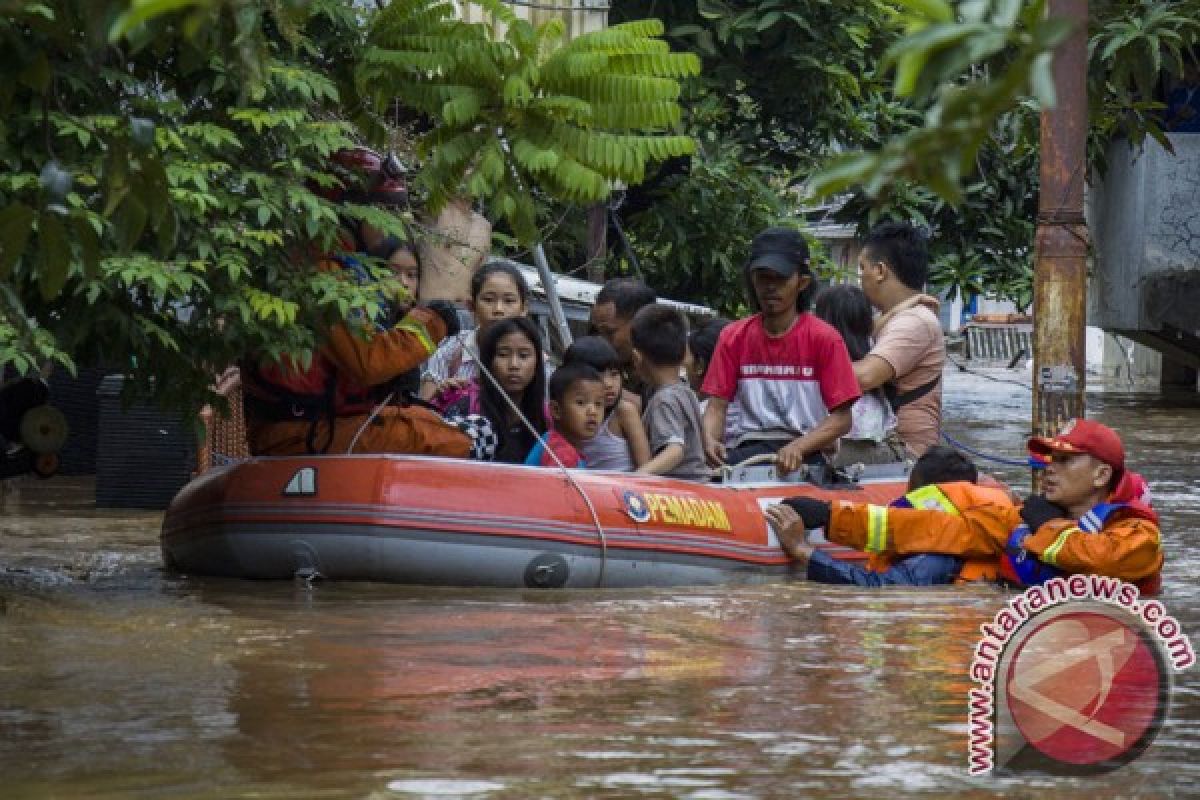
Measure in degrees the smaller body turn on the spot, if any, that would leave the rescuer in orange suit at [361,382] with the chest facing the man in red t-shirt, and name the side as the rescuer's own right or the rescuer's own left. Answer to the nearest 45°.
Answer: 0° — they already face them

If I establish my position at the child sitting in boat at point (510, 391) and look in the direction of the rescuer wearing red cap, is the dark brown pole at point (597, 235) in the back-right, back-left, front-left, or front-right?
back-left

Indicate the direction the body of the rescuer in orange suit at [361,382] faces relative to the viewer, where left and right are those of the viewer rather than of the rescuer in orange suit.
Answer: facing to the right of the viewer

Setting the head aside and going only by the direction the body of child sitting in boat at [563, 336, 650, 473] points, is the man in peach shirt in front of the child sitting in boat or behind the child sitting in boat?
behind

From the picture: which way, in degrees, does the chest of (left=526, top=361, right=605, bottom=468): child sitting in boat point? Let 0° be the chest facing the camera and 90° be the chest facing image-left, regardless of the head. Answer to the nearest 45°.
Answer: approximately 315°
